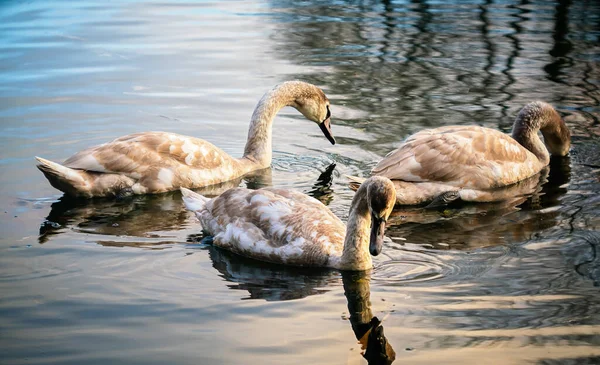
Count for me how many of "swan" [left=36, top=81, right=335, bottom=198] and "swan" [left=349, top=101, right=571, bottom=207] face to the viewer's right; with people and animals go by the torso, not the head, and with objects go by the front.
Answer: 2

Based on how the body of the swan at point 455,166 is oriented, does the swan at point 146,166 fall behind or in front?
behind

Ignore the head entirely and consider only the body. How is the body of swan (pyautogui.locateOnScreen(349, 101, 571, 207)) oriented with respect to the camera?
to the viewer's right

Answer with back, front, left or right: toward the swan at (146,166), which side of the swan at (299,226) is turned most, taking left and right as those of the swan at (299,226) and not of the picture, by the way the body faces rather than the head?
back

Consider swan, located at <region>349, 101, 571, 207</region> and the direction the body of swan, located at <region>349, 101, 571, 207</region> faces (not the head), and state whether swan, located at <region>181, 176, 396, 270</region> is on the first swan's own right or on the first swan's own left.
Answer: on the first swan's own right

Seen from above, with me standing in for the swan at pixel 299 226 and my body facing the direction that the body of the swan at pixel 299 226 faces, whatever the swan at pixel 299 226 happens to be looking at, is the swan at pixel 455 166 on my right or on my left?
on my left

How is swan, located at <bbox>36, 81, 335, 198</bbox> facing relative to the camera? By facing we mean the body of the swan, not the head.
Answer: to the viewer's right

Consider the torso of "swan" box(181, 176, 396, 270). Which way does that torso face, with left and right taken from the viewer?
facing the viewer and to the right of the viewer

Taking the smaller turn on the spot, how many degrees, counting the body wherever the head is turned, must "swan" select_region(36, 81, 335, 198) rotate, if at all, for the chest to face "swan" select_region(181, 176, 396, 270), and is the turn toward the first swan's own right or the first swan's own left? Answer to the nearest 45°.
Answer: approximately 45° to the first swan's own right
